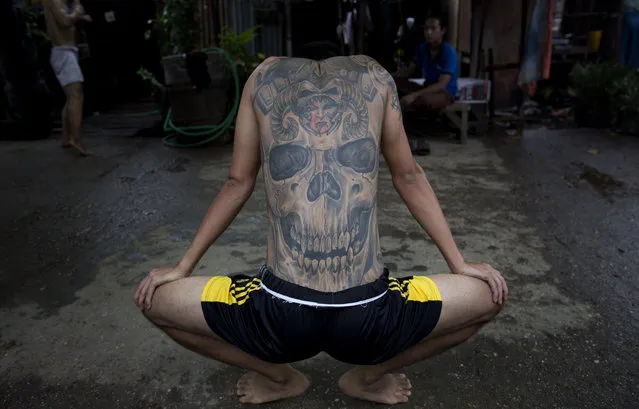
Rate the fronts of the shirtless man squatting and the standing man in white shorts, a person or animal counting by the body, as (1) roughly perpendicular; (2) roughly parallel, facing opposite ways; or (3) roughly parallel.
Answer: roughly perpendicular

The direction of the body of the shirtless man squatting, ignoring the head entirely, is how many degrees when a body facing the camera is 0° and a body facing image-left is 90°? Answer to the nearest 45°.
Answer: approximately 180°

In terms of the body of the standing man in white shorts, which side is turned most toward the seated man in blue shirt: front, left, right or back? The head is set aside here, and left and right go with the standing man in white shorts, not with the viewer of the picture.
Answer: front

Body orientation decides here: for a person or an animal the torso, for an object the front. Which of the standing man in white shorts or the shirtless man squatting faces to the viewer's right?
the standing man in white shorts

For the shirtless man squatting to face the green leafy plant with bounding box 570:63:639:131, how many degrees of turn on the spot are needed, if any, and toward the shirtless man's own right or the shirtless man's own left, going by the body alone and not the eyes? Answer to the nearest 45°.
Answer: approximately 45° to the shirtless man's own right

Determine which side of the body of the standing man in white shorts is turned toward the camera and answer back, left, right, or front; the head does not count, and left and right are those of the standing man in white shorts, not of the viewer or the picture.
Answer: right

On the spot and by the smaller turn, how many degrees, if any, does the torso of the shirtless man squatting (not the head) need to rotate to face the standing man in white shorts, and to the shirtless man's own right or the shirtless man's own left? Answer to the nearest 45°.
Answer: approximately 45° to the shirtless man's own left

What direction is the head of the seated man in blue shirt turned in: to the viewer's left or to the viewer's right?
to the viewer's left

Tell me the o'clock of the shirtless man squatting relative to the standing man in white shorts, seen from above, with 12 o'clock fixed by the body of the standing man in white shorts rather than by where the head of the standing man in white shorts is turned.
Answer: The shirtless man squatting is roughly at 3 o'clock from the standing man in white shorts.

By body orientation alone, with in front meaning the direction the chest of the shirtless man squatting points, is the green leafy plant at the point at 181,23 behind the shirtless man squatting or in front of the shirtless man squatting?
in front

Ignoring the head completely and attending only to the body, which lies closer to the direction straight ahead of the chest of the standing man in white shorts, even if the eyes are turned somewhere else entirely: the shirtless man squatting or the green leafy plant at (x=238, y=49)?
the green leafy plant
